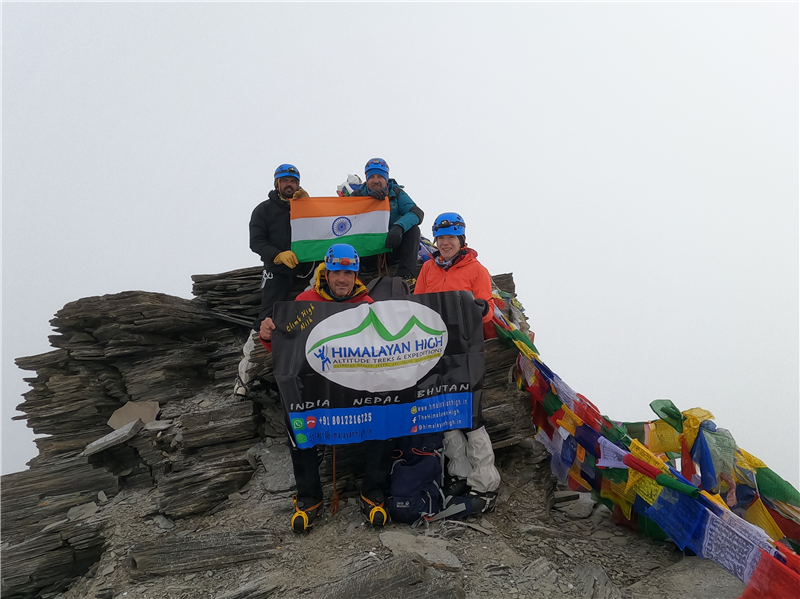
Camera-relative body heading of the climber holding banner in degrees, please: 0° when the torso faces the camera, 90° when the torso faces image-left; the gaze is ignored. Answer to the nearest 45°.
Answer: approximately 0°

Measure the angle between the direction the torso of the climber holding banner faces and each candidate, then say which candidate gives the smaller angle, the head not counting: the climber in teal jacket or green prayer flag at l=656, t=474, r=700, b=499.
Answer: the green prayer flag

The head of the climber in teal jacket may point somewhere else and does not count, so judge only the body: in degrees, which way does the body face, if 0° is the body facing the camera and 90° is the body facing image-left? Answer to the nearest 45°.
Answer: approximately 45°

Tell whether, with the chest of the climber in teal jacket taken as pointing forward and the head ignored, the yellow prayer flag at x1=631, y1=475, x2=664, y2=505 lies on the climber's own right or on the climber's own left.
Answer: on the climber's own left

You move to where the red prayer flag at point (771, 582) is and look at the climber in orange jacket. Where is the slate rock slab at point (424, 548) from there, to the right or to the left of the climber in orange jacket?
left

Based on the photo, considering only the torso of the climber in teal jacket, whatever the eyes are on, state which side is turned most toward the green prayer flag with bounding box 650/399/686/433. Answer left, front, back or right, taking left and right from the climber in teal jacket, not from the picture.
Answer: left

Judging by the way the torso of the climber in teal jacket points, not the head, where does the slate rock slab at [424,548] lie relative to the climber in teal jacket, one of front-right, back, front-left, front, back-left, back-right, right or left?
front-left

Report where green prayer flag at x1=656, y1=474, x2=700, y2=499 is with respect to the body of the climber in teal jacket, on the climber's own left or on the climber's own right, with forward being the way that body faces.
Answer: on the climber's own left

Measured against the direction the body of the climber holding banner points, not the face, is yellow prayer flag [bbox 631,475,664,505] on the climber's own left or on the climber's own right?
on the climber's own left

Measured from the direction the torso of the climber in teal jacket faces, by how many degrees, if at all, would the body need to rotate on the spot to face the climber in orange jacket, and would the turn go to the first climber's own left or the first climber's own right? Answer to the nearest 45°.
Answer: approximately 45° to the first climber's own left

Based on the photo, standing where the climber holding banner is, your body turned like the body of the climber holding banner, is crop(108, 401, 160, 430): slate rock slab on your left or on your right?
on your right
